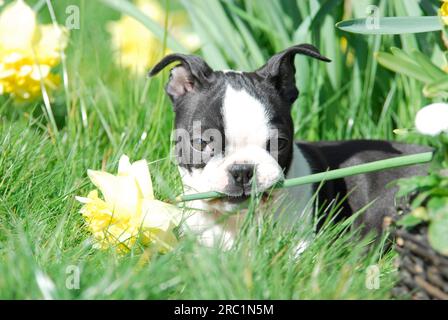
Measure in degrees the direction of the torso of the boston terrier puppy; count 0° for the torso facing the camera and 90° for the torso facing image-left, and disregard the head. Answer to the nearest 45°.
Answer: approximately 45°

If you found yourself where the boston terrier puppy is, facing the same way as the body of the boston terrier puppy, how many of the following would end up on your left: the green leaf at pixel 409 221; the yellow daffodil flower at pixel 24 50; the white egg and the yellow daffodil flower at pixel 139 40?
2

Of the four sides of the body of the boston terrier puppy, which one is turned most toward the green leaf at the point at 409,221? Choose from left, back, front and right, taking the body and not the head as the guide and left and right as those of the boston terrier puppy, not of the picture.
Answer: left

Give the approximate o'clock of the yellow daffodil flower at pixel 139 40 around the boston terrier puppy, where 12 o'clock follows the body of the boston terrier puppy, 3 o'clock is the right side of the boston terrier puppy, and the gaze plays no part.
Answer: The yellow daffodil flower is roughly at 4 o'clock from the boston terrier puppy.

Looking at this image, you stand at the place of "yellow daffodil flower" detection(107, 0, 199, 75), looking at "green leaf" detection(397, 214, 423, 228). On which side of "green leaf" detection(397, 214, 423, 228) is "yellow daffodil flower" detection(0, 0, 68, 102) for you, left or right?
right

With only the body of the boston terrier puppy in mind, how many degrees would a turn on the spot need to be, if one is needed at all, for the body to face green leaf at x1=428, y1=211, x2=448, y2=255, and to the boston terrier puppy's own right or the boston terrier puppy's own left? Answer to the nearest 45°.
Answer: approximately 90° to the boston terrier puppy's own left

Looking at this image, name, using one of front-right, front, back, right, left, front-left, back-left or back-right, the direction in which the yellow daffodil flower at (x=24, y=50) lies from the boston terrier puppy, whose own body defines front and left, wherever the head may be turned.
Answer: right

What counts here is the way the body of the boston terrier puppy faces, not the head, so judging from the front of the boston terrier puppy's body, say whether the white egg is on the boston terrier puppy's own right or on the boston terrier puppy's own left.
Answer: on the boston terrier puppy's own left

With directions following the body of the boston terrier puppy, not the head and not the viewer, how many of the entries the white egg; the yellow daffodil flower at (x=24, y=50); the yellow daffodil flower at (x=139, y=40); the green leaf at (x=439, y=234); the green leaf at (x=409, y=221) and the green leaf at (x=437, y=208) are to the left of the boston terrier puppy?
4

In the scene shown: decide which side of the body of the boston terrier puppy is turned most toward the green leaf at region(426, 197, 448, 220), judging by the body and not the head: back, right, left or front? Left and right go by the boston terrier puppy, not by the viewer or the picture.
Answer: left
